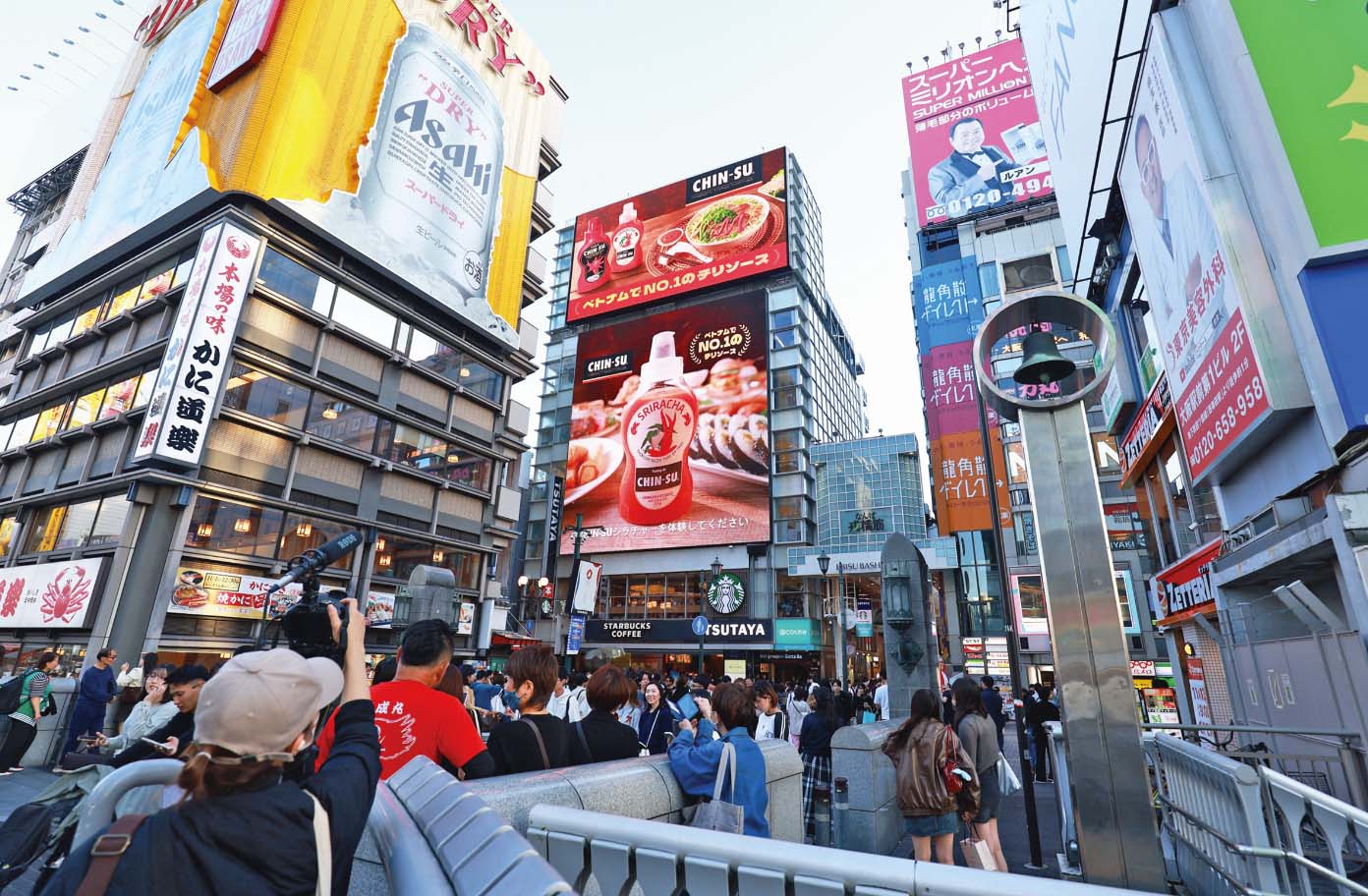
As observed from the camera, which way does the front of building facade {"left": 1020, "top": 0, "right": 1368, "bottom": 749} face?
facing the viewer and to the left of the viewer

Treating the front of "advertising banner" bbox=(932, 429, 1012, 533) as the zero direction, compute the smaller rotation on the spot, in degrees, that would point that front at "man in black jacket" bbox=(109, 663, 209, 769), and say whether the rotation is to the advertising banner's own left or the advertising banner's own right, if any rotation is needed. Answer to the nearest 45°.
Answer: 0° — it already faces them

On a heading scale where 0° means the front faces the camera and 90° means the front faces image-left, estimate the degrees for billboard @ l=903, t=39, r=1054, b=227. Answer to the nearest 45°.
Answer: approximately 0°

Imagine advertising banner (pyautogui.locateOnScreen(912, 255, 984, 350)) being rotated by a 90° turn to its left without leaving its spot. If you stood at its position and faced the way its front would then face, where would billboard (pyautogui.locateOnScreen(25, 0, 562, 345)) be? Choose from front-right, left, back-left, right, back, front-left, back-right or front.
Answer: back-right

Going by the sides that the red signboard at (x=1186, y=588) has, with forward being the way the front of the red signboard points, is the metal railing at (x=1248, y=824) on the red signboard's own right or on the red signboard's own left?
on the red signboard's own left

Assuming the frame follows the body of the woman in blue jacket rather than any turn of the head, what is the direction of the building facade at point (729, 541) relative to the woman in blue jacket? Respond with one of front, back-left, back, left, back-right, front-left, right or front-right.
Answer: front-right

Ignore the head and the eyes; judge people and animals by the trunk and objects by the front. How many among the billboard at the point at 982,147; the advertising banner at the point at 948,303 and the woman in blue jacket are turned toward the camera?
2

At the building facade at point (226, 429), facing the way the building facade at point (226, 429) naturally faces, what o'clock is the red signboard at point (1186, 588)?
The red signboard is roughly at 12 o'clock from the building facade.

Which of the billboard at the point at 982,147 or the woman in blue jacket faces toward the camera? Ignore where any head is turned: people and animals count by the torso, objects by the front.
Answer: the billboard

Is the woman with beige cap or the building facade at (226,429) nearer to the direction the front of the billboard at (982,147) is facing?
the woman with beige cap

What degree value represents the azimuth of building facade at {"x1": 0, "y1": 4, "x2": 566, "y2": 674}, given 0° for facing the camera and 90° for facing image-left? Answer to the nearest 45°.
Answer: approximately 315°

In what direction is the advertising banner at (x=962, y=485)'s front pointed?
toward the camera

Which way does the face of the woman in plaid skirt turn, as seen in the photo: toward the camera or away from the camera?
away from the camera

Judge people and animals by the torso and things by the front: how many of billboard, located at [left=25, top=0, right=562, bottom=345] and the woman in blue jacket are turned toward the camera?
1

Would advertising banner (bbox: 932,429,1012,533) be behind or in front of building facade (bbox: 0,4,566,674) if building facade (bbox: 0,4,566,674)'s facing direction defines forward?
in front
